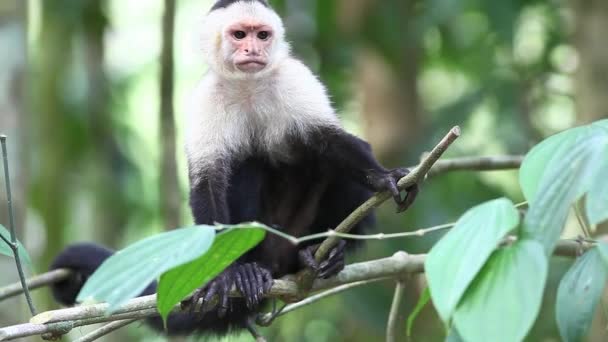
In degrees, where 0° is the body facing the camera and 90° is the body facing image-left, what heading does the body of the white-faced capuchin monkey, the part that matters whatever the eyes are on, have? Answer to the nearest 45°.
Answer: approximately 0°

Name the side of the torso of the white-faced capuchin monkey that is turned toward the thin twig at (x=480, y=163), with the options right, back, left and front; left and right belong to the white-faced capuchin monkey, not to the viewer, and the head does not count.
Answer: left

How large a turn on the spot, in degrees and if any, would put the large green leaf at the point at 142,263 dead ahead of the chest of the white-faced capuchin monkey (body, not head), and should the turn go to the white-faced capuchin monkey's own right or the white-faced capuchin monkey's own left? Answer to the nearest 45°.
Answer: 0° — it already faces it

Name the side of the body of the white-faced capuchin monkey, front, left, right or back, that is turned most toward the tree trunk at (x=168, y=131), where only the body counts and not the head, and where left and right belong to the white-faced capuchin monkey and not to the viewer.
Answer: back
